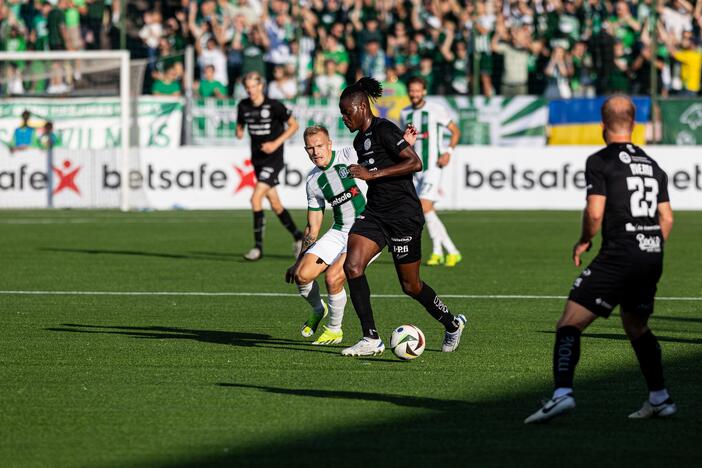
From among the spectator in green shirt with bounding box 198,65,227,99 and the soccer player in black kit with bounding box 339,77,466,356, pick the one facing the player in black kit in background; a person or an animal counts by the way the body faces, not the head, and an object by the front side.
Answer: the spectator in green shirt

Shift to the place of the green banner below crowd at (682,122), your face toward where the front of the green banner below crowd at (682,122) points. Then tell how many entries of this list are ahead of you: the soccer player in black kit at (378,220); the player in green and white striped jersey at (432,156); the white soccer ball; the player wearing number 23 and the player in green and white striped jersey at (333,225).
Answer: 5

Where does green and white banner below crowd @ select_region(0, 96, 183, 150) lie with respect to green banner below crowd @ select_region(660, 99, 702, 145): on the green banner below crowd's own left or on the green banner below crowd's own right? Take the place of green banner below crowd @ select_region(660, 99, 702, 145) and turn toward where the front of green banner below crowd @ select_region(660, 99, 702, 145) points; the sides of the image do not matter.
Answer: on the green banner below crowd's own right

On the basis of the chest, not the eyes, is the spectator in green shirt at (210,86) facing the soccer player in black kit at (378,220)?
yes

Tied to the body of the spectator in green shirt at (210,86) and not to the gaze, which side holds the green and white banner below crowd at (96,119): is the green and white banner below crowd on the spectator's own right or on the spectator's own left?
on the spectator's own right

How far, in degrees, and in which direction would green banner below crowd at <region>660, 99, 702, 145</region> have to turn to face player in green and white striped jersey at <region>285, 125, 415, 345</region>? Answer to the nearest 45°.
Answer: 0° — it already faces them

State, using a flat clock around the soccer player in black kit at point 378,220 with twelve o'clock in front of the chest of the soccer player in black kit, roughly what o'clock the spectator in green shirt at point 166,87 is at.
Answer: The spectator in green shirt is roughly at 4 o'clock from the soccer player in black kit.

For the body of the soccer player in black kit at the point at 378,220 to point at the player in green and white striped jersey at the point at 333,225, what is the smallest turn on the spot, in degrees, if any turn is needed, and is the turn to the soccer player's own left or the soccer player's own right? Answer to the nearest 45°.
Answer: approximately 90° to the soccer player's own right

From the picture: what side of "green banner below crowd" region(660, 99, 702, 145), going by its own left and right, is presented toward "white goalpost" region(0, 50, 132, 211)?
right

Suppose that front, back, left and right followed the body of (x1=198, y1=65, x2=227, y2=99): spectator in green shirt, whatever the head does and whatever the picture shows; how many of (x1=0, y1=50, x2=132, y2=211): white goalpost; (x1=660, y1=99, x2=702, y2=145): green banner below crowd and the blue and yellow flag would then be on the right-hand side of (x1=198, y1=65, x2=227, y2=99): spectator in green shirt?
1

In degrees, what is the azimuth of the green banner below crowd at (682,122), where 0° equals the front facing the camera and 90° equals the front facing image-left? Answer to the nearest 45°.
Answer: approximately 0°
